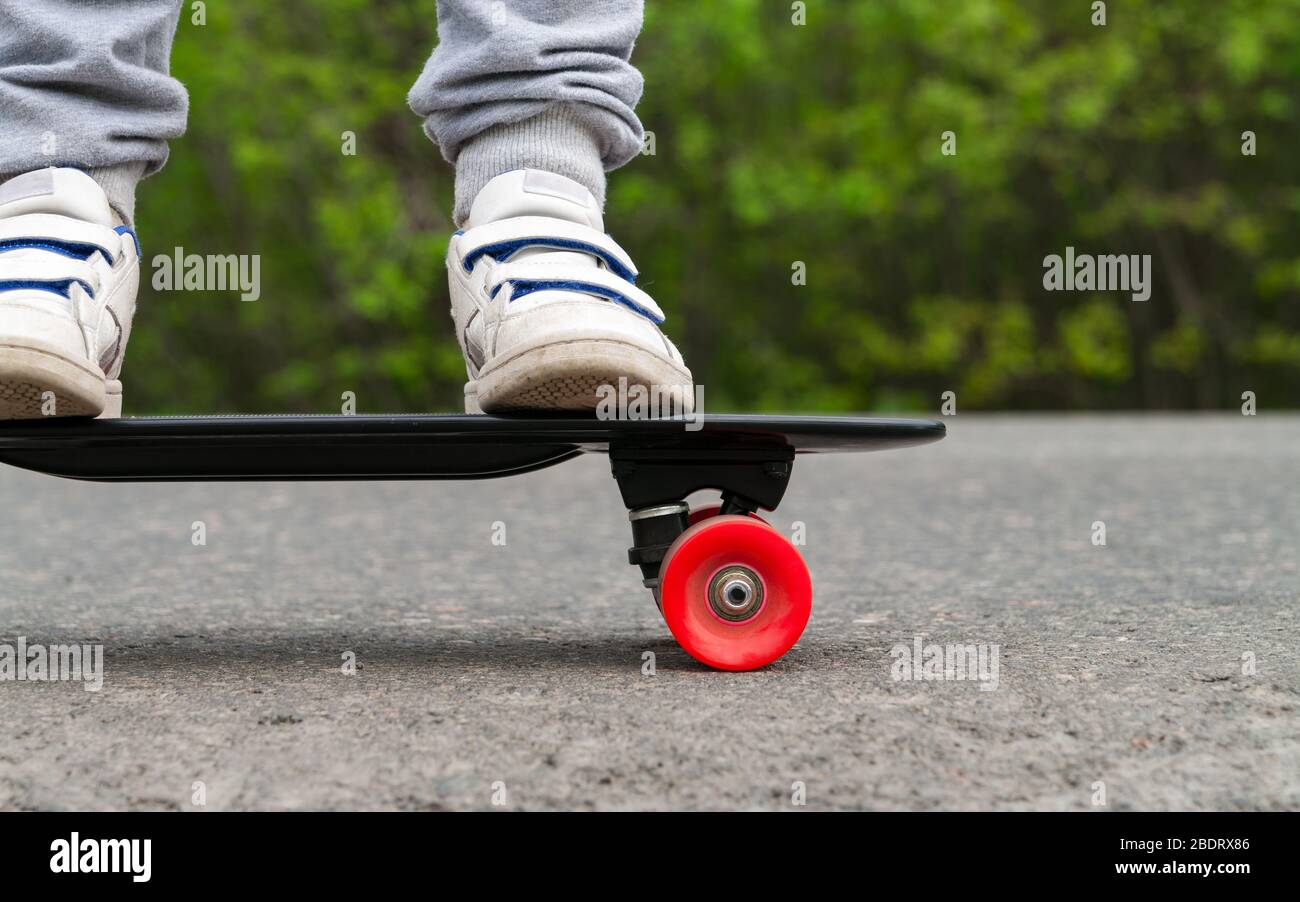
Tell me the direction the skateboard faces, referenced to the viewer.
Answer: facing to the right of the viewer
